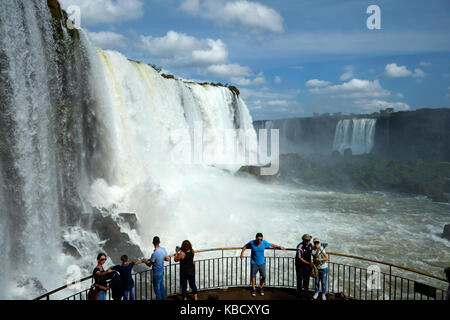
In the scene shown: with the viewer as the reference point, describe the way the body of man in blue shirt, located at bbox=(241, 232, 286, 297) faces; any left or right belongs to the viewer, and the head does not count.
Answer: facing the viewer

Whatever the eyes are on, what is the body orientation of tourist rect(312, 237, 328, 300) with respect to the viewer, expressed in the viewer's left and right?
facing the viewer and to the left of the viewer

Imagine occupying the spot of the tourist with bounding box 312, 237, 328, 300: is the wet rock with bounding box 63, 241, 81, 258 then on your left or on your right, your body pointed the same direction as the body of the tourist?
on your right

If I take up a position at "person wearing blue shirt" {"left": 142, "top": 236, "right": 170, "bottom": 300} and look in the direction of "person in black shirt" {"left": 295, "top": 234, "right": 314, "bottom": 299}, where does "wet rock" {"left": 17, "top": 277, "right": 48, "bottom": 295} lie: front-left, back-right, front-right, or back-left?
back-left

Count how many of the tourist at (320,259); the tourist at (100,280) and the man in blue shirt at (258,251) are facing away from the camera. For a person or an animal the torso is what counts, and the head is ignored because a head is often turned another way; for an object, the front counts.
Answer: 0

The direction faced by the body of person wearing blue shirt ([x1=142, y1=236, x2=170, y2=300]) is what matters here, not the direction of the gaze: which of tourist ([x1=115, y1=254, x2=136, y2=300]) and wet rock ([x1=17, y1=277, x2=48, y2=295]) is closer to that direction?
the wet rock

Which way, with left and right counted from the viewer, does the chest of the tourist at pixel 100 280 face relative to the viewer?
facing the viewer and to the right of the viewer

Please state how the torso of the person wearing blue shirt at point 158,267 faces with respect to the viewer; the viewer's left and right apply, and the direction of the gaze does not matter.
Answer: facing away from the viewer and to the left of the viewer

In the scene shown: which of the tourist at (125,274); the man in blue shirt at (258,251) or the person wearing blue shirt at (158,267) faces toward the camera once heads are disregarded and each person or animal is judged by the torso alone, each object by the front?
the man in blue shirt
